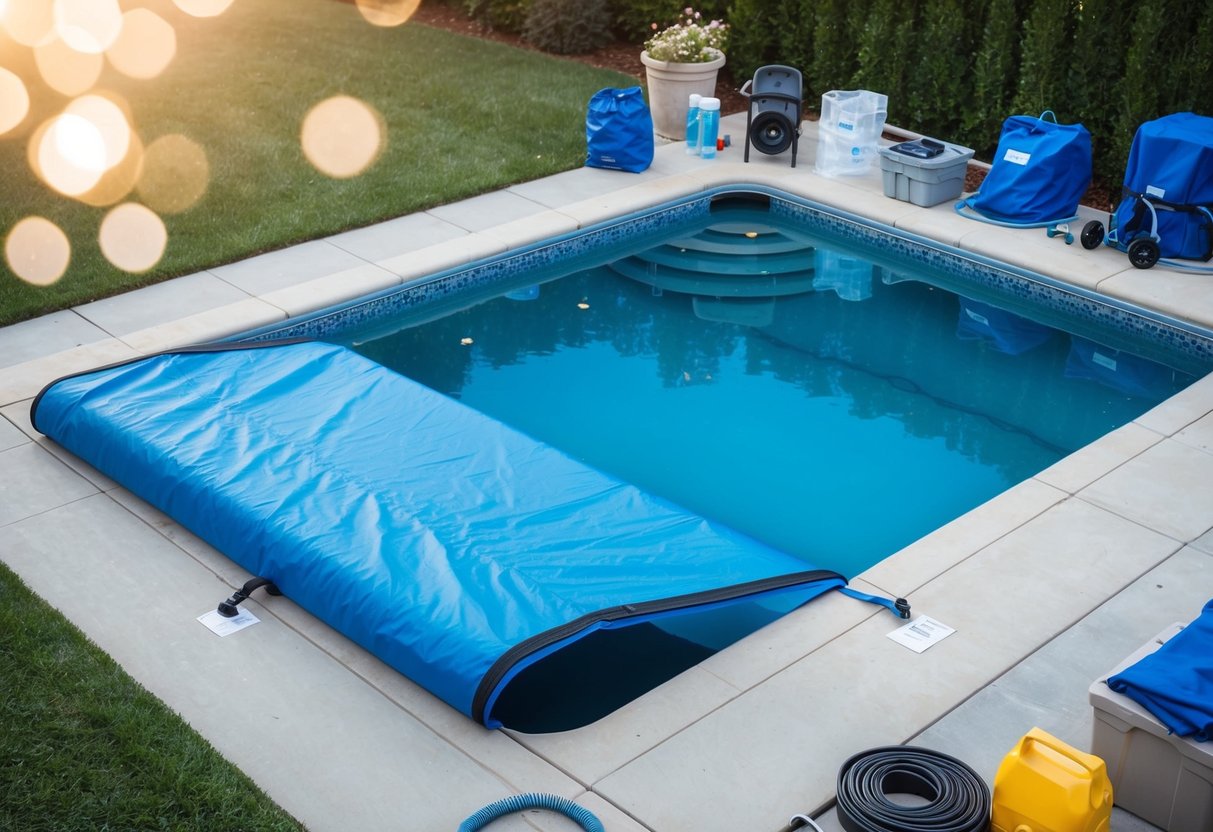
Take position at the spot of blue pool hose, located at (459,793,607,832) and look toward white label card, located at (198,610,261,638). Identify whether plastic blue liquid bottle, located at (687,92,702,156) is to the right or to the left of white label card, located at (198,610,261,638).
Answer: right
